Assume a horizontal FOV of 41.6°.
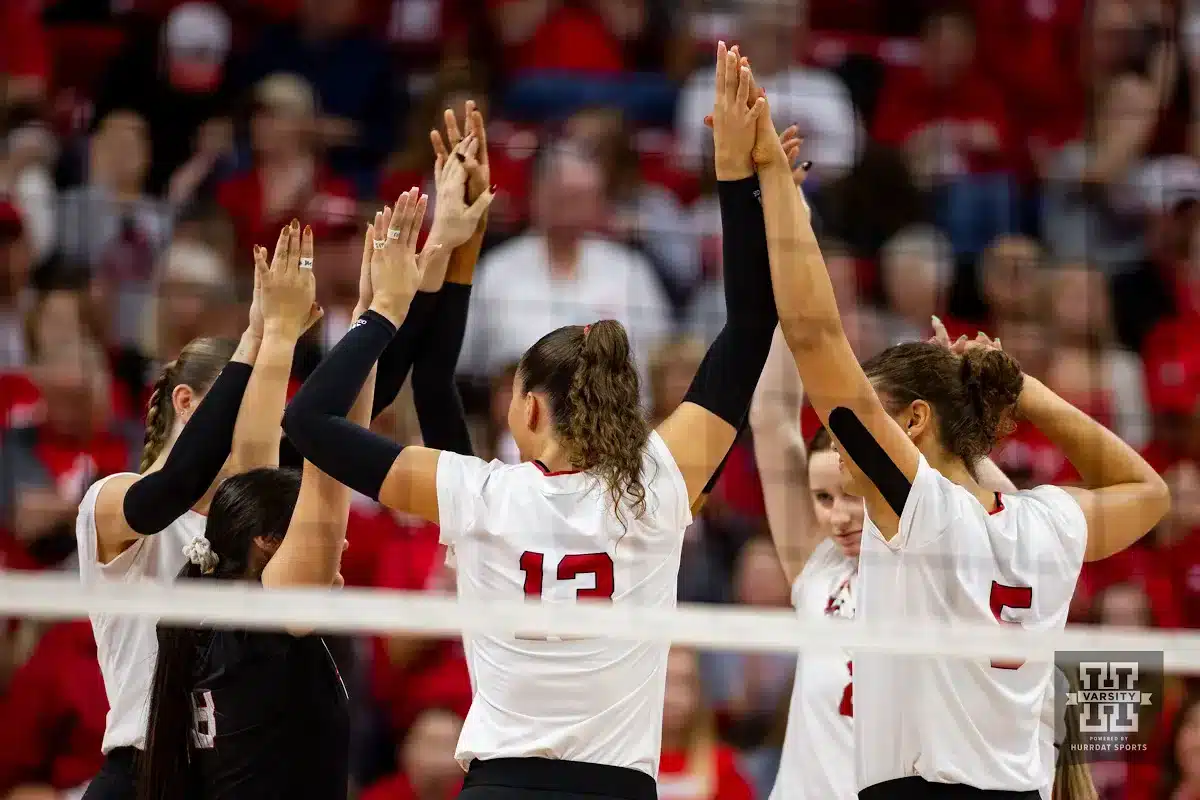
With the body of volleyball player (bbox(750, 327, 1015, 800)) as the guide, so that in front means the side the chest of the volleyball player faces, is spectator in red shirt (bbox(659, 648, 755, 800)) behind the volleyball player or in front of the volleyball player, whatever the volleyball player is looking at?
behind

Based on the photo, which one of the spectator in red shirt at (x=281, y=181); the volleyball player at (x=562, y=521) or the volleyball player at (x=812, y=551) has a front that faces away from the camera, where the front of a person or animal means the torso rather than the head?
the volleyball player at (x=562, y=521)

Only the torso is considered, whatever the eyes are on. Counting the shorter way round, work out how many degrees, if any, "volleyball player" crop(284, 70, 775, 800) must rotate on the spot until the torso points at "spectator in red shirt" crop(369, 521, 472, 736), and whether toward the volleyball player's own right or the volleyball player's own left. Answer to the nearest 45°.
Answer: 0° — they already face them

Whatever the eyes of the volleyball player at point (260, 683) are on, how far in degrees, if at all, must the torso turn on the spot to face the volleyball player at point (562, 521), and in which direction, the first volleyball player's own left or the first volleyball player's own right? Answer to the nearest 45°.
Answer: approximately 90° to the first volleyball player's own right

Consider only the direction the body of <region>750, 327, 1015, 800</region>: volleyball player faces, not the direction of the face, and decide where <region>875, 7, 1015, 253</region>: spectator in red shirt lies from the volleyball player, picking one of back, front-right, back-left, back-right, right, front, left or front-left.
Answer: back

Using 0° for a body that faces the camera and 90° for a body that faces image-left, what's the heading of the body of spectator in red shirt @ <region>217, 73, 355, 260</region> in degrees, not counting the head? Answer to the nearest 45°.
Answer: approximately 0°

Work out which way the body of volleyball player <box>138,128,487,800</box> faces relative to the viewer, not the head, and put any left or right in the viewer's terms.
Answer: facing away from the viewer and to the right of the viewer

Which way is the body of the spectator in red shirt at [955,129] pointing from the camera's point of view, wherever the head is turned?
toward the camera

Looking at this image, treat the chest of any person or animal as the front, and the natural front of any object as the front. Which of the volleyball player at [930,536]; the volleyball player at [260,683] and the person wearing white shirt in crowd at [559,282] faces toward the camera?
the person wearing white shirt in crowd

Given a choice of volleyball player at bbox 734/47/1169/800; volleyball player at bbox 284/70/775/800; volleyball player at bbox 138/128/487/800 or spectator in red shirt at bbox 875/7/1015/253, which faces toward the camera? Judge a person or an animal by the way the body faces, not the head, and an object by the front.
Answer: the spectator in red shirt

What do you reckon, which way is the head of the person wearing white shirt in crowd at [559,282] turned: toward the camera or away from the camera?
toward the camera

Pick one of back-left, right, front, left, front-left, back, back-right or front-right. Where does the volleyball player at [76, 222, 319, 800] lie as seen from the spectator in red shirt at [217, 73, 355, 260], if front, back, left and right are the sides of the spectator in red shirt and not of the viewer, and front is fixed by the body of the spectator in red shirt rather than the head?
front

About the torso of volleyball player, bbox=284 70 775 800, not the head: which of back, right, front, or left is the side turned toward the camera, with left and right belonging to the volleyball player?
back

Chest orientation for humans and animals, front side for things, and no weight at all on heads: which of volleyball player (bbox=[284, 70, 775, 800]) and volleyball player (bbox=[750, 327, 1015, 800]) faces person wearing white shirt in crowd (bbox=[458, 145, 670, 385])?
volleyball player (bbox=[284, 70, 775, 800])

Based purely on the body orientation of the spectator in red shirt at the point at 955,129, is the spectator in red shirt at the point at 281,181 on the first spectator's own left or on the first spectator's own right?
on the first spectator's own right
